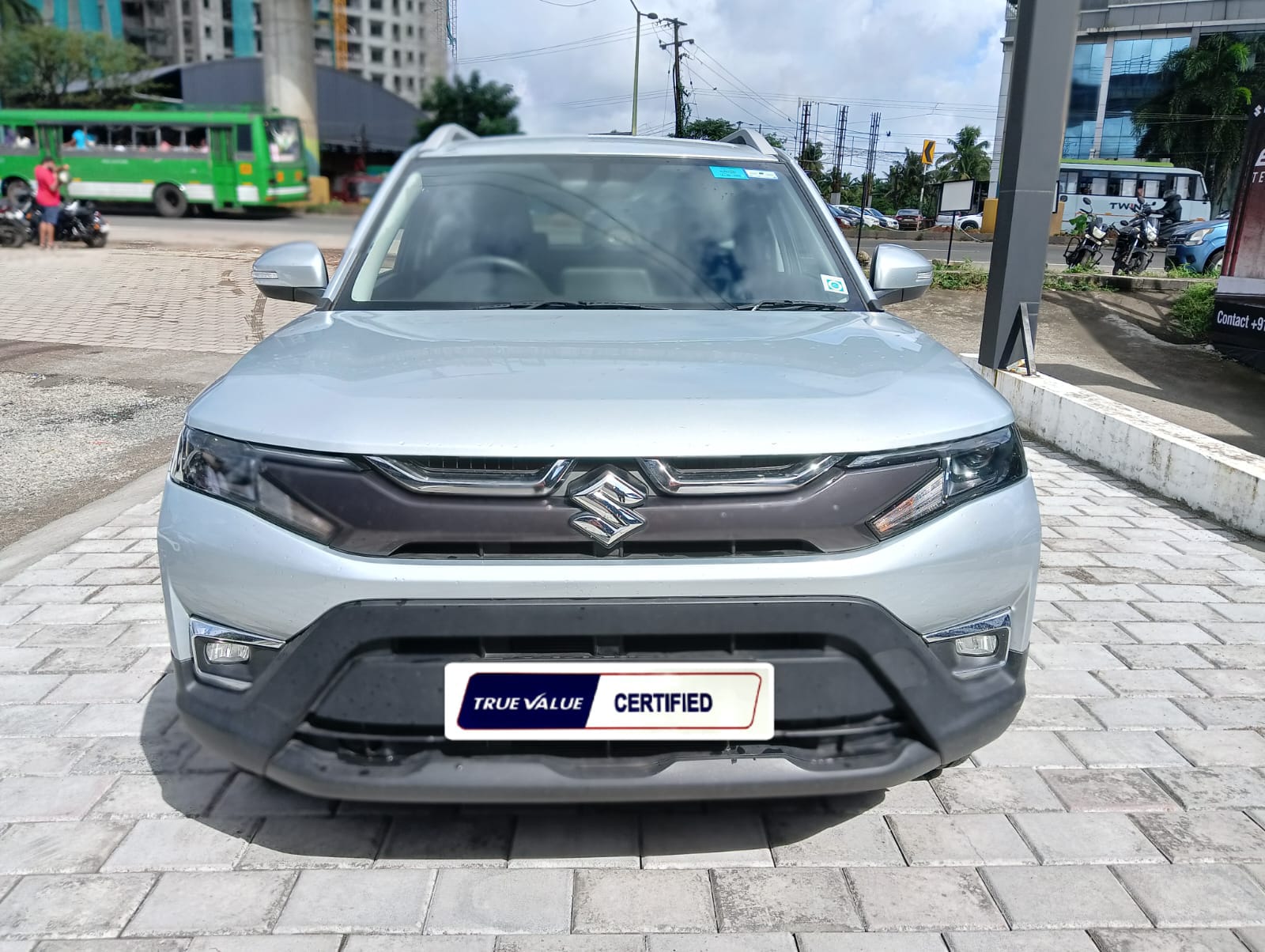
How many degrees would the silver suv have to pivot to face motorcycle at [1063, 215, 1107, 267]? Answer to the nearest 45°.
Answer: approximately 135° to its left

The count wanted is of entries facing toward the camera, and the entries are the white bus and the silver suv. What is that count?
1

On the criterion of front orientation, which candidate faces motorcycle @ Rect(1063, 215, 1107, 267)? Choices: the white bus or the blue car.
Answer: the blue car

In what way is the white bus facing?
to the viewer's right

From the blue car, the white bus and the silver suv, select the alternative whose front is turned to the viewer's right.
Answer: the white bus

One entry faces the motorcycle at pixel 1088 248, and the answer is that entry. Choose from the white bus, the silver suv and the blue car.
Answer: the blue car

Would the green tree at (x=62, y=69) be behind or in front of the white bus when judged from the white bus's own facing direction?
behind

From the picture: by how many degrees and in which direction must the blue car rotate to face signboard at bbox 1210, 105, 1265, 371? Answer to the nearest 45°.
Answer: approximately 45° to its left

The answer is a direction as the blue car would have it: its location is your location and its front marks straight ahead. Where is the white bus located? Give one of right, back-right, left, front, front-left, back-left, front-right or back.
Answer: back-right

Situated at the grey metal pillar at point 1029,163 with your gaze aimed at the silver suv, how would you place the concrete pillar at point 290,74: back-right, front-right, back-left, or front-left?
back-right
